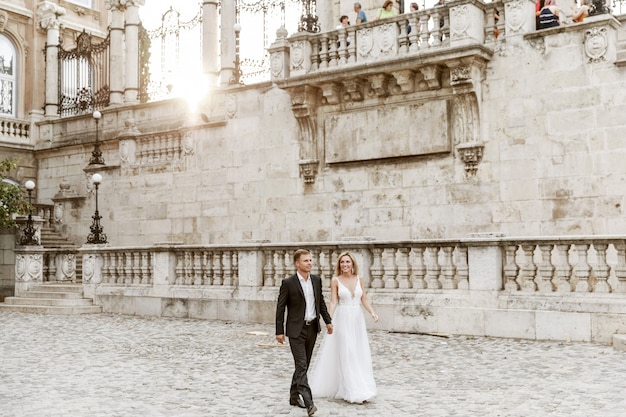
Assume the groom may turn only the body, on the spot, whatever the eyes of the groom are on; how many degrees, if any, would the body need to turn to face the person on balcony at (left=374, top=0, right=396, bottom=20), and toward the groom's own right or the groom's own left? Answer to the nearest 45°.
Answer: approximately 135° to the groom's own left

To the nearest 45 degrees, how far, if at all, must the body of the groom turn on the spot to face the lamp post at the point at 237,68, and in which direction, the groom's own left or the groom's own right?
approximately 135° to the groom's own left

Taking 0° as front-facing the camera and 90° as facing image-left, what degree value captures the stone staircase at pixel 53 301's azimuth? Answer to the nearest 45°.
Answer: approximately 0°

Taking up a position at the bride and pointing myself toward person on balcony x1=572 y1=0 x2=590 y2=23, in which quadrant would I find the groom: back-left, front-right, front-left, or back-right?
back-left

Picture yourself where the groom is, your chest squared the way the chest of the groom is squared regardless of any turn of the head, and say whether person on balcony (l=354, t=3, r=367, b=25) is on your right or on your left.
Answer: on your left

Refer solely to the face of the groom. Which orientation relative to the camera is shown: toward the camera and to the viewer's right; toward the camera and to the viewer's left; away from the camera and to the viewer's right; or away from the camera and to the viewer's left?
toward the camera and to the viewer's right

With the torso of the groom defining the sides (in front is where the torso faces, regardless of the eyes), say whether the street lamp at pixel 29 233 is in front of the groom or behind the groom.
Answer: behind

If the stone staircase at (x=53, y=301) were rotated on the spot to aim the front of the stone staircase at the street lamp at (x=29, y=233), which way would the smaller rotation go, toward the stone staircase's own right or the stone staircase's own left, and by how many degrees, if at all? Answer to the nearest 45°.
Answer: approximately 180°

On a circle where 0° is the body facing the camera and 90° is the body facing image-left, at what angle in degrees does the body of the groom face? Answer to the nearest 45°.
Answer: approximately 315°

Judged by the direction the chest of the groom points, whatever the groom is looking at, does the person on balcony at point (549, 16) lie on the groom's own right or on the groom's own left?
on the groom's own left

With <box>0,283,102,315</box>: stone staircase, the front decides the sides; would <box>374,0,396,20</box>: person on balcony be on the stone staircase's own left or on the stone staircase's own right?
on the stone staircase's own left
